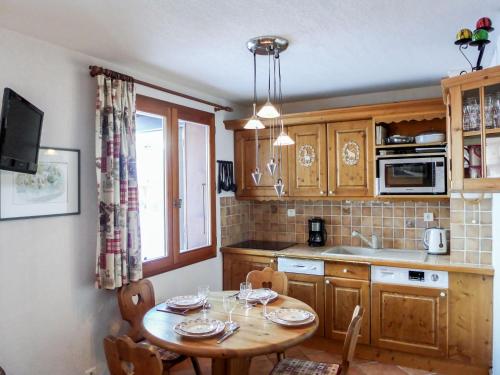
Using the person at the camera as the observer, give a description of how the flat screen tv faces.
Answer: facing the viewer and to the right of the viewer

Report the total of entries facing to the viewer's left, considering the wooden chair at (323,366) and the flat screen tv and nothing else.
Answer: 1

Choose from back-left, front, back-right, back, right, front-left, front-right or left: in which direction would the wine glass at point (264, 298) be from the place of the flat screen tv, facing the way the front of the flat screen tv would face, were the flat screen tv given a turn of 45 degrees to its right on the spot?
left

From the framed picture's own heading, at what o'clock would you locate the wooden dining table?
The wooden dining table is roughly at 12 o'clock from the framed picture.

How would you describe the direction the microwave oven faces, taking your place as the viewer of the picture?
facing the viewer

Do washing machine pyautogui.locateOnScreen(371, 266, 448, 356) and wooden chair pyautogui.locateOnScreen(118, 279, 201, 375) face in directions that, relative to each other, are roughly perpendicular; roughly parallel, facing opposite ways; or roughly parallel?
roughly perpendicular

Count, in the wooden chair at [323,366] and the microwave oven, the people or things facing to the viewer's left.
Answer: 1

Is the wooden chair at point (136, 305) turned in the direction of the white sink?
no

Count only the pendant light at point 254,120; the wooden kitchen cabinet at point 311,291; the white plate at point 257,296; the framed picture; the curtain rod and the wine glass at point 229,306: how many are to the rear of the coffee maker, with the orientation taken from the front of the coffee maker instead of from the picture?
0

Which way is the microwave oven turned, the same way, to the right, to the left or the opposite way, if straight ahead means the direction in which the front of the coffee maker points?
the same way

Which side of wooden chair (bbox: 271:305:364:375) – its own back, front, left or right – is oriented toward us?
left

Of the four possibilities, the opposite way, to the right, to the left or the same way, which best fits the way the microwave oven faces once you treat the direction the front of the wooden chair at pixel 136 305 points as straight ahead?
to the right

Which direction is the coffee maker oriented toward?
toward the camera

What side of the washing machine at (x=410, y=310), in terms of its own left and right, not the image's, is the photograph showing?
front

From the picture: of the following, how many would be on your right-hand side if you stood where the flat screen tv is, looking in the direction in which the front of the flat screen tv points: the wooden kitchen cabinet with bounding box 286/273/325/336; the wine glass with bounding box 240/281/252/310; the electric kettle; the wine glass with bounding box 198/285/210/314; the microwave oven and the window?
0

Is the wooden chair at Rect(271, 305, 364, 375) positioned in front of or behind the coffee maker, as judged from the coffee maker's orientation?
in front

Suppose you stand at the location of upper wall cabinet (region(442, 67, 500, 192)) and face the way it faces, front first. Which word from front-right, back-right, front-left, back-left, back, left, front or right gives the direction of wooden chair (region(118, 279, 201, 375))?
front-right

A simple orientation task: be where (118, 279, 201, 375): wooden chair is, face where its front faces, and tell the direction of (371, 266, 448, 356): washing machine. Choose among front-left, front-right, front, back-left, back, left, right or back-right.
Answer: front-left

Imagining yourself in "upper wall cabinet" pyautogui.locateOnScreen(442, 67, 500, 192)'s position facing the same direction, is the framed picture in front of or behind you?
in front

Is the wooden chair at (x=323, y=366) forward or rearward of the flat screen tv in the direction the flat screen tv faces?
forward

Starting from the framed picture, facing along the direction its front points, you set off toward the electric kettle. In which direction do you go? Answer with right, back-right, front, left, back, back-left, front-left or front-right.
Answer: front-left

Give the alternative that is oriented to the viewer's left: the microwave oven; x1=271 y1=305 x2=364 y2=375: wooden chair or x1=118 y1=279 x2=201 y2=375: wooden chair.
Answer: x1=271 y1=305 x2=364 y2=375: wooden chair
